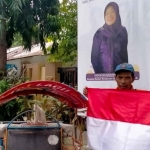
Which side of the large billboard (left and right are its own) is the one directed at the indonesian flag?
front

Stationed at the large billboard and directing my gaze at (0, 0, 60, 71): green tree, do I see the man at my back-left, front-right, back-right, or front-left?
back-left

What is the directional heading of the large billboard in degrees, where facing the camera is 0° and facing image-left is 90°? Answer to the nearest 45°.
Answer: approximately 0°

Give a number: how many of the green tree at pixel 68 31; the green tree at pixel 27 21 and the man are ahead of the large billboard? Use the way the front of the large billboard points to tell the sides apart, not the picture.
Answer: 1

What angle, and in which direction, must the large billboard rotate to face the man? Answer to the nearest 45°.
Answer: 0° — it already faces them

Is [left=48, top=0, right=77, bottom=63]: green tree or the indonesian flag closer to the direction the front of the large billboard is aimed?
the indonesian flag

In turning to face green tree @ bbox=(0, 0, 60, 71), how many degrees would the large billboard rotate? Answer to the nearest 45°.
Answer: approximately 135° to its right

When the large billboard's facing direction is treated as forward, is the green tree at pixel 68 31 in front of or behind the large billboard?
behind

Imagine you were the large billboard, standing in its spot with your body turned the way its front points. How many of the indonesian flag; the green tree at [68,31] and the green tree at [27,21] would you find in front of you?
1

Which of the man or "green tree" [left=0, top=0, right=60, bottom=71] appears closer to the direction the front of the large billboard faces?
the man
